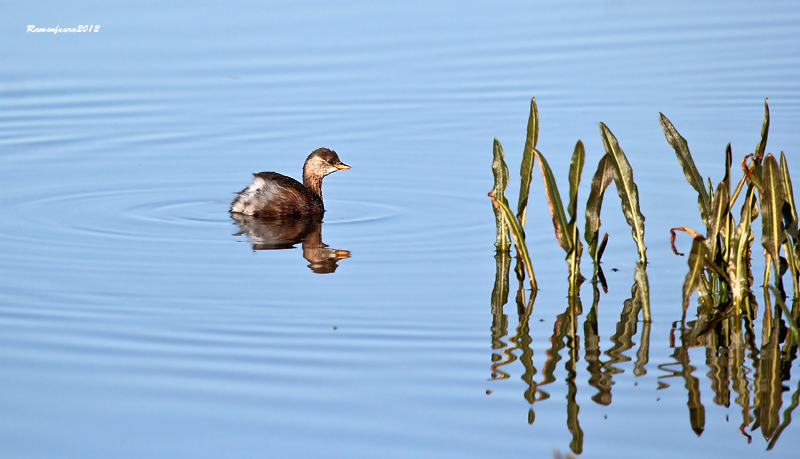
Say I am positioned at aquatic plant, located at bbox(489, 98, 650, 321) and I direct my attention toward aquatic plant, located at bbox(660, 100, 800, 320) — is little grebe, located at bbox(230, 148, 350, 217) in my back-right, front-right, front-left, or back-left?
back-left

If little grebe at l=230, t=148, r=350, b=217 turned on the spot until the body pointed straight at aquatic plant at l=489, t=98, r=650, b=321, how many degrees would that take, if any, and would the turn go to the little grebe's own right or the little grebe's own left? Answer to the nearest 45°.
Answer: approximately 45° to the little grebe's own right

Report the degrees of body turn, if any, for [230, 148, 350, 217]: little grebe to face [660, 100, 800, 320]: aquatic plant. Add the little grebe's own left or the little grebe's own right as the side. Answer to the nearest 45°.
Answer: approximately 45° to the little grebe's own right

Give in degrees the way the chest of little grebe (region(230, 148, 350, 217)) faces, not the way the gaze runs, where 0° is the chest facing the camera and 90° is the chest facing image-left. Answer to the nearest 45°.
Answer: approximately 270°
